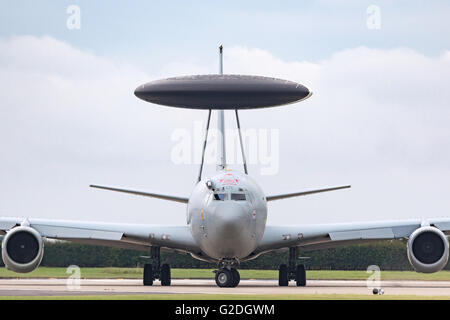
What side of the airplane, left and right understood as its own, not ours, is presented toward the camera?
front
